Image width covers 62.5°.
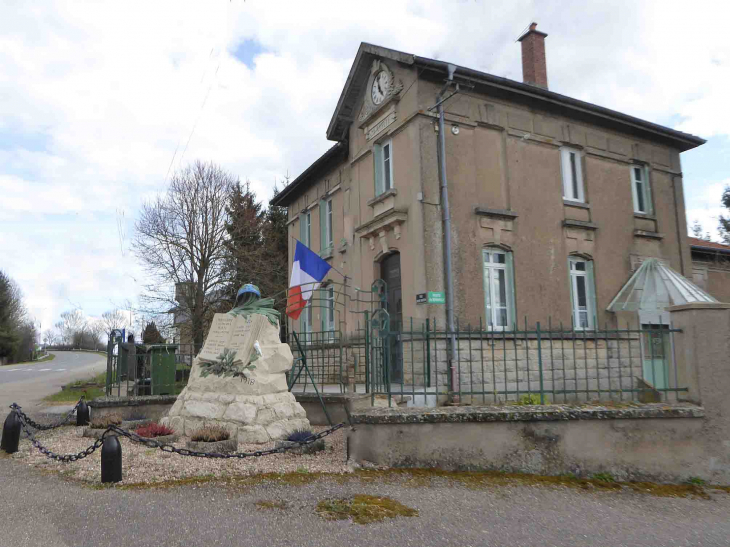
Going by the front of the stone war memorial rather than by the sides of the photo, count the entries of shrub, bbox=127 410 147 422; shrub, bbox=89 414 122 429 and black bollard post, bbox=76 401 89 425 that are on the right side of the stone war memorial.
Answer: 3

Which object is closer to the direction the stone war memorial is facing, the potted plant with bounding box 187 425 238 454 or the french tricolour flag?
the potted plant

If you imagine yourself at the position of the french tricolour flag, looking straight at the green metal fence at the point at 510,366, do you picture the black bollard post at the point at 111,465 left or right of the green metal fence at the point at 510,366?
right

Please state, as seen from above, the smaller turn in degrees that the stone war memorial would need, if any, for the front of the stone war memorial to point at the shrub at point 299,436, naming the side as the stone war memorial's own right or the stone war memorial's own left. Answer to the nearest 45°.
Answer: approximately 90° to the stone war memorial's own left

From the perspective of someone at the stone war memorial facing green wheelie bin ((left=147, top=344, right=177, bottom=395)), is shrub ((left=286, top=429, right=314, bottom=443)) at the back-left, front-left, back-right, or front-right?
back-right

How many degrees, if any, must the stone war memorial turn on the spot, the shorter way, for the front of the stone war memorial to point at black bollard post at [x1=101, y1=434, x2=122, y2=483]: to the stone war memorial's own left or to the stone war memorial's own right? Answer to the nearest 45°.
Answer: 0° — it already faces it

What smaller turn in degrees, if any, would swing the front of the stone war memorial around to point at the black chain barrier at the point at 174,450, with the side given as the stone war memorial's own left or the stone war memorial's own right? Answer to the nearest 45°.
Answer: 0° — it already faces it

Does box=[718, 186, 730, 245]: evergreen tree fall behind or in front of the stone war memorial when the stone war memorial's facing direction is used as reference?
behind

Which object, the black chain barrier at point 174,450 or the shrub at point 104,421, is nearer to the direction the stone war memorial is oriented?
the black chain barrier

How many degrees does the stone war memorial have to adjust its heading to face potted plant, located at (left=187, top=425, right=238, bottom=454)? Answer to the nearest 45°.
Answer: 0° — it already faces it

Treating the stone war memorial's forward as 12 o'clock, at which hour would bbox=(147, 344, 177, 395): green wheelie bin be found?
The green wheelie bin is roughly at 4 o'clock from the stone war memorial.

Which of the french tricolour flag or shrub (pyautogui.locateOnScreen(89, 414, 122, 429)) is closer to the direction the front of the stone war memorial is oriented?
the shrub

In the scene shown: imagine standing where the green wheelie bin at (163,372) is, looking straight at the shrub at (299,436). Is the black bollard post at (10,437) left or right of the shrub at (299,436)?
right

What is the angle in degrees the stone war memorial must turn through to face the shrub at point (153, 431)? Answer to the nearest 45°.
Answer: approximately 45° to its right

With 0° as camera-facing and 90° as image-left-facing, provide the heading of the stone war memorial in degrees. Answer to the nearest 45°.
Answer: approximately 45°

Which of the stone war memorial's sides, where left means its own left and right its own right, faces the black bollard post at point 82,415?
right

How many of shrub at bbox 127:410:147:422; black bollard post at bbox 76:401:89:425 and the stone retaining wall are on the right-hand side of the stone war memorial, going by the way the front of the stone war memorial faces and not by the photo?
2
